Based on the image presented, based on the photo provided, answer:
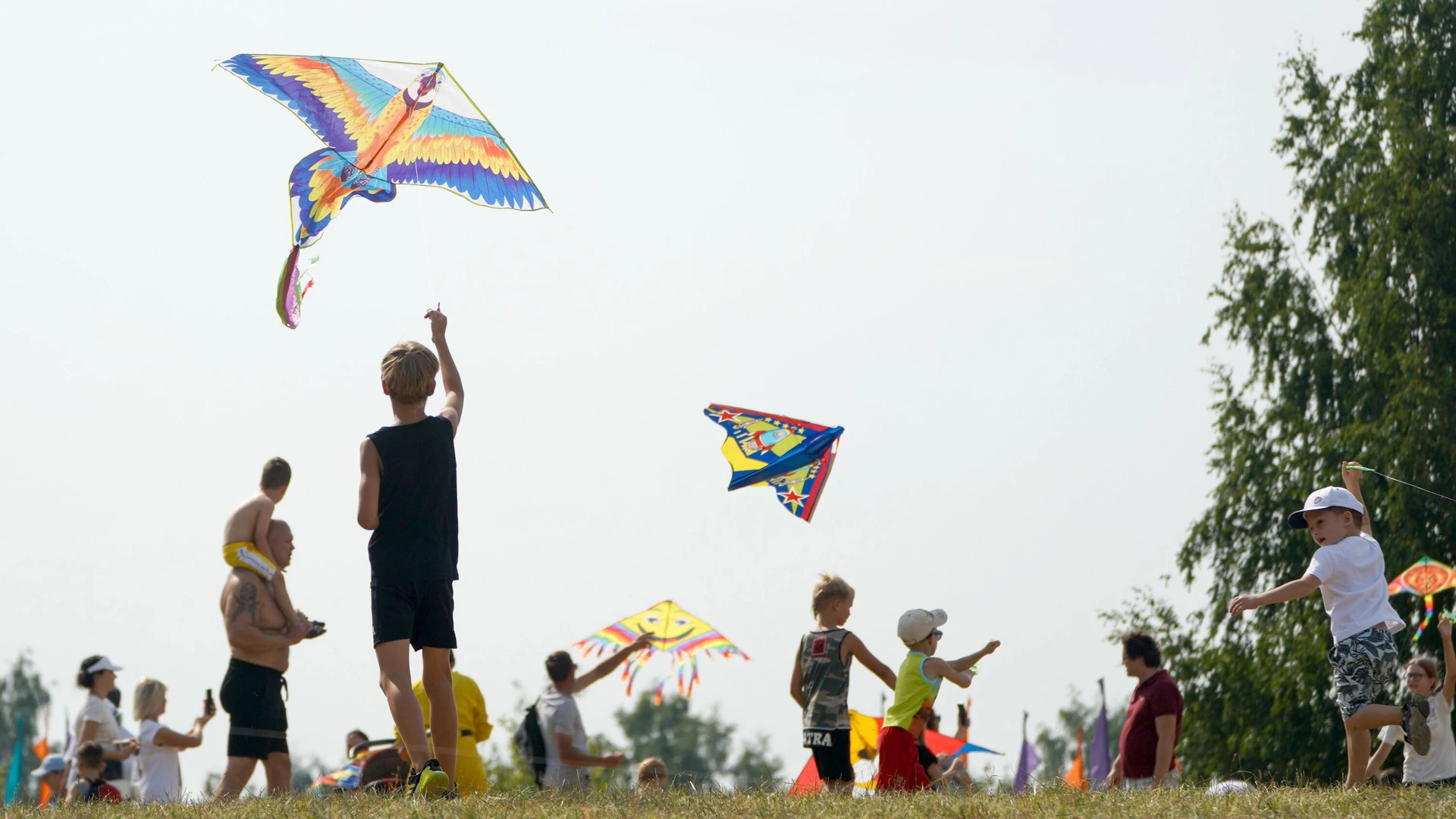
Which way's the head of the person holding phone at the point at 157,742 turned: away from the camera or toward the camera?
away from the camera

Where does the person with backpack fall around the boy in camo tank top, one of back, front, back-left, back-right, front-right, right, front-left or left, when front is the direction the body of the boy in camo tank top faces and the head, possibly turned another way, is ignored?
left

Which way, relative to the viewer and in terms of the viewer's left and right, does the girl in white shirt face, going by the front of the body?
facing the viewer and to the left of the viewer

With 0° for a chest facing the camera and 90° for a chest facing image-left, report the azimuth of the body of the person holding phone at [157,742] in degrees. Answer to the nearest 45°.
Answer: approximately 225°

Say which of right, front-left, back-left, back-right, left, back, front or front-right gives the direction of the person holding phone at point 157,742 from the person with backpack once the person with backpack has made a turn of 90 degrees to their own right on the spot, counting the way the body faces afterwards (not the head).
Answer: right

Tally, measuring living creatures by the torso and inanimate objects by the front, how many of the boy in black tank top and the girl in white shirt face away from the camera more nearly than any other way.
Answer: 1

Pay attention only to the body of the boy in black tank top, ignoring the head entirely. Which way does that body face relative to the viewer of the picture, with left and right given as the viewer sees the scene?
facing away from the viewer

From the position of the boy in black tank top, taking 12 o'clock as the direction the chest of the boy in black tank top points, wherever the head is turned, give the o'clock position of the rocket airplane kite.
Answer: The rocket airplane kite is roughly at 1 o'clock from the boy in black tank top.

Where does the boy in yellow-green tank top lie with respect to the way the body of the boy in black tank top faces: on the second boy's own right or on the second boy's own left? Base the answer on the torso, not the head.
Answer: on the second boy's own right

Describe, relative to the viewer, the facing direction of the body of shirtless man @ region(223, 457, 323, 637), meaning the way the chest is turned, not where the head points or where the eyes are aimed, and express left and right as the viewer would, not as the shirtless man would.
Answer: facing away from the viewer and to the right of the viewer

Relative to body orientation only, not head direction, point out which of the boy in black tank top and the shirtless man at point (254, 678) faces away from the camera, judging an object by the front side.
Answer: the boy in black tank top

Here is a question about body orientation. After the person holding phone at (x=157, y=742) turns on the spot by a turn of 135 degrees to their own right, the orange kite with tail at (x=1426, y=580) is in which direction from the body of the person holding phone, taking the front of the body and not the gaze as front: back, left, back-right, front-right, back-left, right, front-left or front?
left

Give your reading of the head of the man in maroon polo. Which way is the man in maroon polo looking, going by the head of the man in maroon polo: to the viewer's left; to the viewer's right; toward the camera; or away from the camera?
to the viewer's left

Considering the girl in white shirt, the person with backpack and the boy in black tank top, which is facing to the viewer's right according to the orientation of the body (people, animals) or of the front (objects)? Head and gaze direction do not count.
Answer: the person with backpack

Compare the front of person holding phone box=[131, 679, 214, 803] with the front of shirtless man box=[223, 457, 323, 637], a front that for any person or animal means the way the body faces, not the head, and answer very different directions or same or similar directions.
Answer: same or similar directions

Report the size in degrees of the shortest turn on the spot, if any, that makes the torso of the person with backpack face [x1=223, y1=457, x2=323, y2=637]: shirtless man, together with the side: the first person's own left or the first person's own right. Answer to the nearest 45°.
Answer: approximately 135° to the first person's own right

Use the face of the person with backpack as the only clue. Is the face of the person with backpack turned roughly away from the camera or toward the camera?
away from the camera
